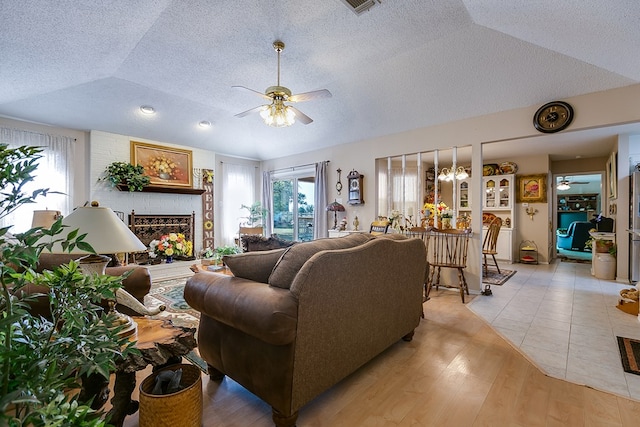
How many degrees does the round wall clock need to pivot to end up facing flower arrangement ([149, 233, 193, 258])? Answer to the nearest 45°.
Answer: approximately 45° to its right

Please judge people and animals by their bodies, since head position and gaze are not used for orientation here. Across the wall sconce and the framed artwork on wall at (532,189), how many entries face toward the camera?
2

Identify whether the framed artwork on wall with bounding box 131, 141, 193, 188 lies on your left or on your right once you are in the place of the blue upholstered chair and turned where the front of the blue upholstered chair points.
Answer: on your left

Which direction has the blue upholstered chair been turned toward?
to the viewer's left

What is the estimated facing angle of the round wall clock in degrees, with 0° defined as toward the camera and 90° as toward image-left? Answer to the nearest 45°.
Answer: approximately 0°

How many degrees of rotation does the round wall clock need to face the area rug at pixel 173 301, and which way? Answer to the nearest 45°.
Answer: approximately 45° to its right
